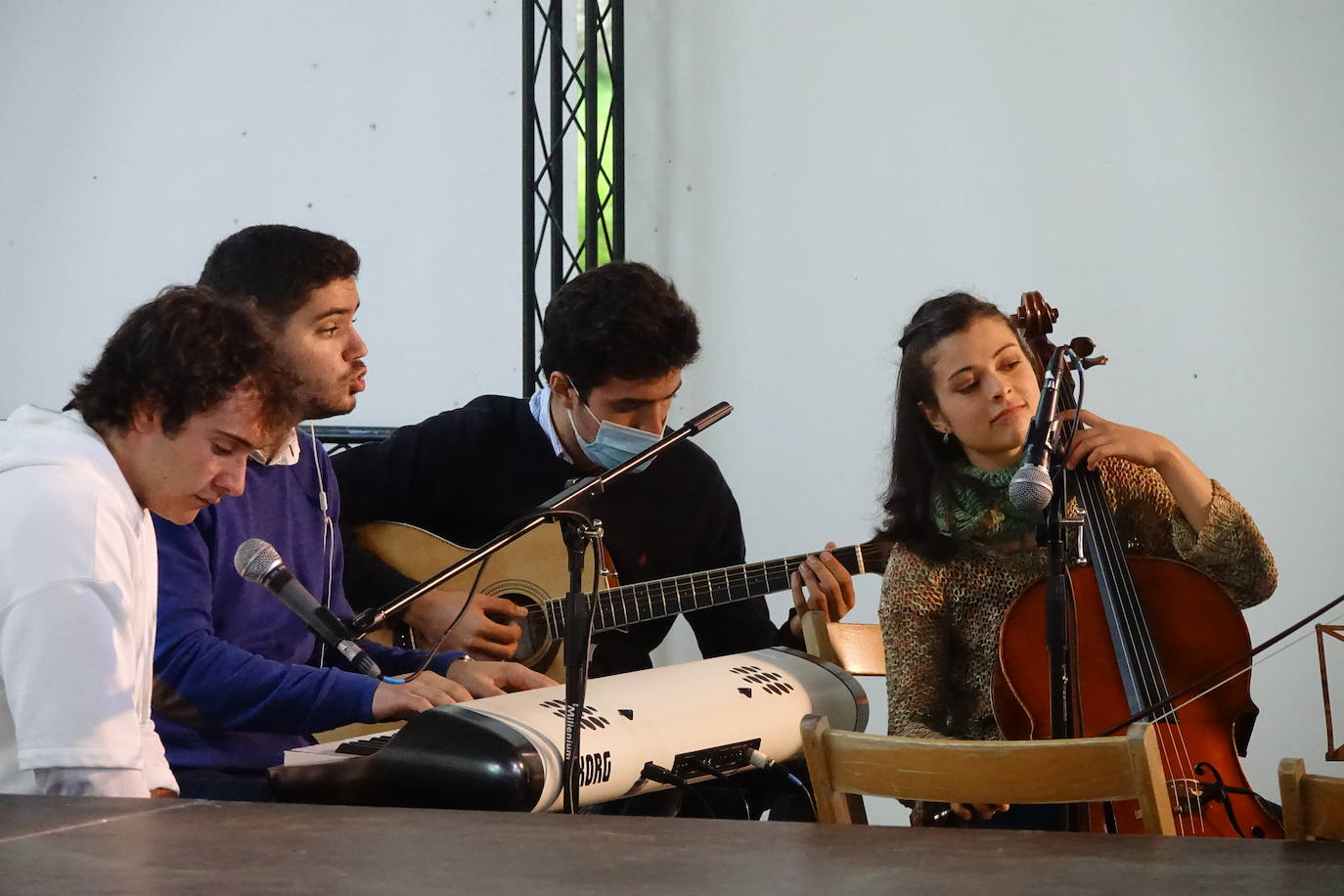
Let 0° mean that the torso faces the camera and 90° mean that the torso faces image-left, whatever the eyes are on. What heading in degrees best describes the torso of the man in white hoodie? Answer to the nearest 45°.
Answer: approximately 270°

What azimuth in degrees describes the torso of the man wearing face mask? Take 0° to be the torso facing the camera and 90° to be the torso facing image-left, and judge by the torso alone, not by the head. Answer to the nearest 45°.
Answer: approximately 315°

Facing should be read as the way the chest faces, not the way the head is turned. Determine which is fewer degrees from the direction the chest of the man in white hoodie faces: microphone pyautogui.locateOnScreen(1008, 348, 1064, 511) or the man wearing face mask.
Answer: the microphone

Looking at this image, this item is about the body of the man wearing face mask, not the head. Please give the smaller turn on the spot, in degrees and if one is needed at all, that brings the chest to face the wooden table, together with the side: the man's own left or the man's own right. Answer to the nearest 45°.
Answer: approximately 45° to the man's own right

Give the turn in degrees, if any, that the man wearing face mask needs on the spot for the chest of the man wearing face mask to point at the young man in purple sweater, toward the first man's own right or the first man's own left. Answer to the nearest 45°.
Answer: approximately 90° to the first man's own right
